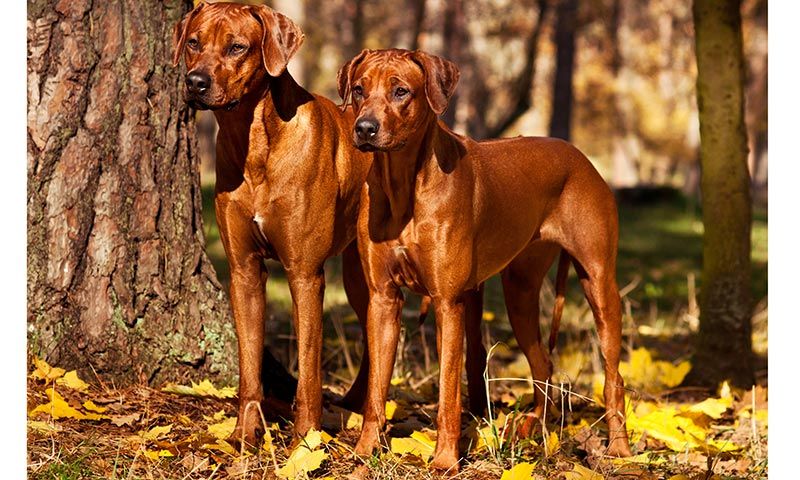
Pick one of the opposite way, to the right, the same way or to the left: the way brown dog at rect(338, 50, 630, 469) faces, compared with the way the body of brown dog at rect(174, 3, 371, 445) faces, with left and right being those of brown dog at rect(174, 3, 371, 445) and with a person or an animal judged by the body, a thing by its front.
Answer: the same way

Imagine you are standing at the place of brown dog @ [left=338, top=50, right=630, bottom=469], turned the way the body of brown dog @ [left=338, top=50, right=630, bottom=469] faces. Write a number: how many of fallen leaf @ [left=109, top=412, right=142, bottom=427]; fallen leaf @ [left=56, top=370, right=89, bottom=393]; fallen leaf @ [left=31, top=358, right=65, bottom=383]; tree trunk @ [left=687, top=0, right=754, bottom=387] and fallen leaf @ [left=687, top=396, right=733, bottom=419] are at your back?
2

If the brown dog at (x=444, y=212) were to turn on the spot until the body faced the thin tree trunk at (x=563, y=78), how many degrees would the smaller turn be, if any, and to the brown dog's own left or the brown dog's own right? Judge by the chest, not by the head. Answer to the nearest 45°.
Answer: approximately 135° to the brown dog's own right

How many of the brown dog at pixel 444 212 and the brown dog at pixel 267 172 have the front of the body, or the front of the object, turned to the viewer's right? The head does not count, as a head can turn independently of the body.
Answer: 0

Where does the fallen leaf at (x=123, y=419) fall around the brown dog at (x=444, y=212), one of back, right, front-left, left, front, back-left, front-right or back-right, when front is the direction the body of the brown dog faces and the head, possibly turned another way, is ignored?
front-right

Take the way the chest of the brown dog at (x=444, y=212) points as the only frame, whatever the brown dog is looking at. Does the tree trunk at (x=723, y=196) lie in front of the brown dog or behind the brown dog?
behind

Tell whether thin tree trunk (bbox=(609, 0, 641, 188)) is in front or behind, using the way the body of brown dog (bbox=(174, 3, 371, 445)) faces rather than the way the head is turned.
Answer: behind

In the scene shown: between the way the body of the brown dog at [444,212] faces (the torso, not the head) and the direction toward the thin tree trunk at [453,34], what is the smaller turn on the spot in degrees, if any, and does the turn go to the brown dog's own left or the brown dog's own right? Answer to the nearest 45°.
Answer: approximately 135° to the brown dog's own right

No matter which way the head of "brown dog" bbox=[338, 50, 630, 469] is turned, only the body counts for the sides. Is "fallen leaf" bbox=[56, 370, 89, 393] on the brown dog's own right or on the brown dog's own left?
on the brown dog's own right

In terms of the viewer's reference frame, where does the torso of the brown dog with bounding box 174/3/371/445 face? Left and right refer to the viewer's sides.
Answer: facing the viewer and to the left of the viewer
